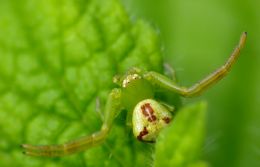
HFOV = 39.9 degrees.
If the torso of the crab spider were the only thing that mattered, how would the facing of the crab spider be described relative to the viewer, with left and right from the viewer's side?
facing away from the viewer and to the left of the viewer
